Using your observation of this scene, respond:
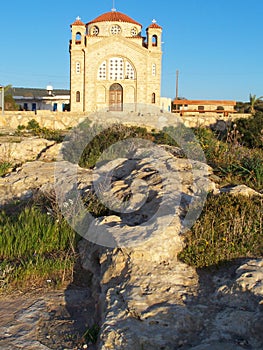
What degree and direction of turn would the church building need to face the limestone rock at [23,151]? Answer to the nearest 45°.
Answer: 0° — it already faces it

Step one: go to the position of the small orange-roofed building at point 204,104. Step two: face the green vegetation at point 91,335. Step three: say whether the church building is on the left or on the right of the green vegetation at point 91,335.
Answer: right

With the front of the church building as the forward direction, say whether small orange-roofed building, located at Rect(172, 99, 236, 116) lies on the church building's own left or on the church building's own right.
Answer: on the church building's own left

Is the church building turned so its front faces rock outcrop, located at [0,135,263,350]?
yes

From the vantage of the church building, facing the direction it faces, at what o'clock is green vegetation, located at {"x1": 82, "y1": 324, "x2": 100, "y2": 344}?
The green vegetation is roughly at 12 o'clock from the church building.
